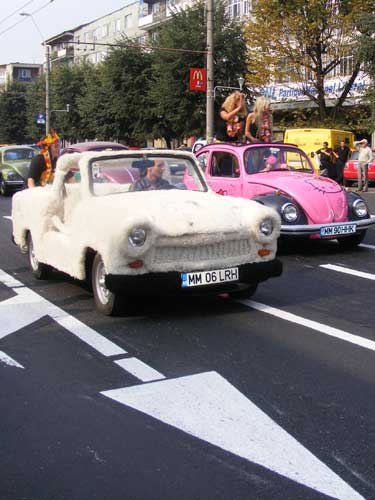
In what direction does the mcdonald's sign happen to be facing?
toward the camera

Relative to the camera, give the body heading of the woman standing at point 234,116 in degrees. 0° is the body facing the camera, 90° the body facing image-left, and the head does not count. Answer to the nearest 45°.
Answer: approximately 315°

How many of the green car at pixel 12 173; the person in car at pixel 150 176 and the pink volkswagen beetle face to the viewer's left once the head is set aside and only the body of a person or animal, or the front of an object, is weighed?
0

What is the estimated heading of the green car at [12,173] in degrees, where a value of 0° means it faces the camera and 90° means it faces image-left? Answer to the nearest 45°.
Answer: approximately 315°

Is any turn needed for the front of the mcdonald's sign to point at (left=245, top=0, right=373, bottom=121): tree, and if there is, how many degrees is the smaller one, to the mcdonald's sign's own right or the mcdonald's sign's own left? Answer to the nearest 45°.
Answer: approximately 135° to the mcdonald's sign's own left

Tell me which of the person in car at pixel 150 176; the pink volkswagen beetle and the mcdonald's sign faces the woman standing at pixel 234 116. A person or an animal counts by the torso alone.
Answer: the mcdonald's sign

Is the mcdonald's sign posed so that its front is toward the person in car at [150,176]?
yes

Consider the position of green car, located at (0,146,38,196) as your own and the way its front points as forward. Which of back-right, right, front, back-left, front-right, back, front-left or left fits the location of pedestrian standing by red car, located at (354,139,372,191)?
front-left

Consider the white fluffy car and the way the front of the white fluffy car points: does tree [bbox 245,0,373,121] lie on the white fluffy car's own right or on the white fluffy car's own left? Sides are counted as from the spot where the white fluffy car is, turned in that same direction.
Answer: on the white fluffy car's own left

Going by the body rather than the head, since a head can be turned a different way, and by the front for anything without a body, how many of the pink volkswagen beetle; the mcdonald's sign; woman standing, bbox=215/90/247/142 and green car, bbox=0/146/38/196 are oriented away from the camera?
0

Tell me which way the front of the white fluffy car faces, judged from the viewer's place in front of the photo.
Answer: facing the viewer and to the right of the viewer

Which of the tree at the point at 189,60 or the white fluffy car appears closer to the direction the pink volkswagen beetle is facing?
the white fluffy car

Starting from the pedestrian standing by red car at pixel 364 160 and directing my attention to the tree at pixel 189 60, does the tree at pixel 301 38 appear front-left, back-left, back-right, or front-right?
front-right
